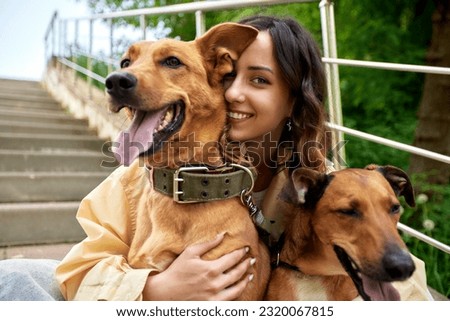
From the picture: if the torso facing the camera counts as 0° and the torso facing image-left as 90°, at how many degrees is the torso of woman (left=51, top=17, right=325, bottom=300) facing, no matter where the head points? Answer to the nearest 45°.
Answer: approximately 45°

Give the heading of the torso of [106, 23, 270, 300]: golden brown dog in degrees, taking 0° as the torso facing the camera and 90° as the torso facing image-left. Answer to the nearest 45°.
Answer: approximately 45°
